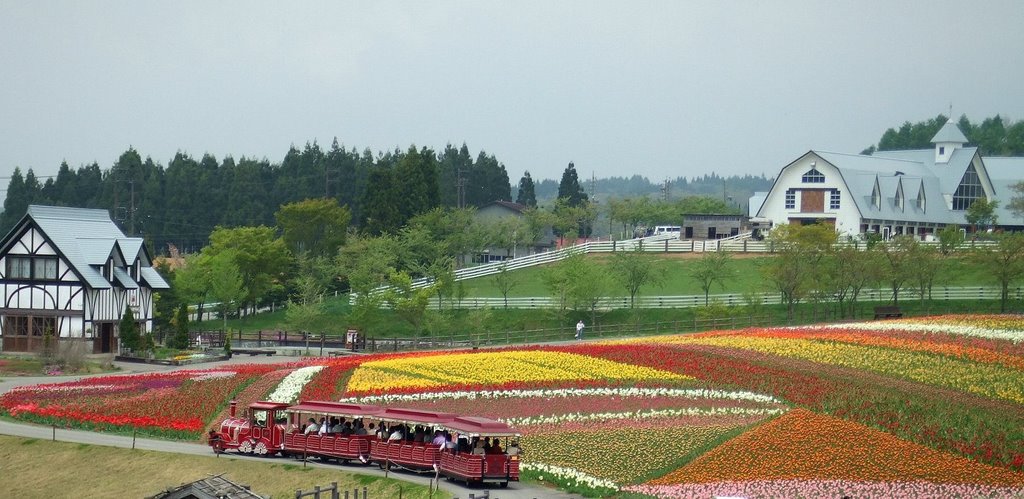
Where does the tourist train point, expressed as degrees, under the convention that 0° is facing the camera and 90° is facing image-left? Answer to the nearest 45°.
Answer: approximately 135°
